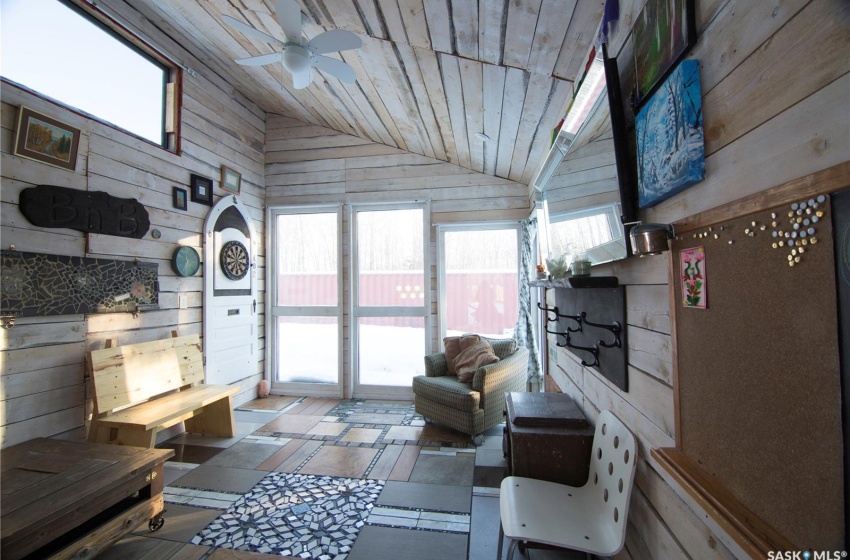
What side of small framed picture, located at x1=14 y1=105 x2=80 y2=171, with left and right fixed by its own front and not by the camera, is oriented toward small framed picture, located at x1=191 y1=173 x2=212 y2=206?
left

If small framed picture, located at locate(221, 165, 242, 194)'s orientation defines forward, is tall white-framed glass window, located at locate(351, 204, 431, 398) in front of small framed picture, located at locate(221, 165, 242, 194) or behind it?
in front

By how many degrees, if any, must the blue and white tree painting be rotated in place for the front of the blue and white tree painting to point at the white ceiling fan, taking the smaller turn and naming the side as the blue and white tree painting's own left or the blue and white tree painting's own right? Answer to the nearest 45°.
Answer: approximately 45° to the blue and white tree painting's own right

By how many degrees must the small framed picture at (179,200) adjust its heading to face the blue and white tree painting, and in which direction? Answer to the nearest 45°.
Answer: approximately 45° to its right

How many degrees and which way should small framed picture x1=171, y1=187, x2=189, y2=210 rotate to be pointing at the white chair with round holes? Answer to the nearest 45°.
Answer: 0° — it already faces it

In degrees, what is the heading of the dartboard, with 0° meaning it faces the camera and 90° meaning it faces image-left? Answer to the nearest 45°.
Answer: approximately 315°

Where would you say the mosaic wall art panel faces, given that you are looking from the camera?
facing the viewer and to the right of the viewer

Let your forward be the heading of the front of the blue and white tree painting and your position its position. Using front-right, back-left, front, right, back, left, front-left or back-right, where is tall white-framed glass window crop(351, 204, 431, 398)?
right

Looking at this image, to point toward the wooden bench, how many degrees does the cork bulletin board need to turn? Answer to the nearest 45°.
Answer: approximately 45° to its right

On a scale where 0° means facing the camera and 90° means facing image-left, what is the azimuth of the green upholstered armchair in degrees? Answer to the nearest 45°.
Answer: approximately 45°

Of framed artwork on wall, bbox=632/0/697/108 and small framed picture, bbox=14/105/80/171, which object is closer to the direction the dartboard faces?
the framed artwork on wall

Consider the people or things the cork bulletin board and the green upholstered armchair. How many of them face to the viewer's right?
0

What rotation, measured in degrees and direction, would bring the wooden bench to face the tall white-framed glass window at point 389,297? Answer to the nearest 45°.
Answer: approximately 45° to its left
